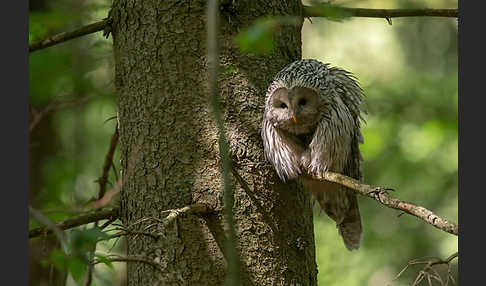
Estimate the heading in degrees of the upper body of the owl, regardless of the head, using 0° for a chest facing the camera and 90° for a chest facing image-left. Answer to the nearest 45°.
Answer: approximately 45°

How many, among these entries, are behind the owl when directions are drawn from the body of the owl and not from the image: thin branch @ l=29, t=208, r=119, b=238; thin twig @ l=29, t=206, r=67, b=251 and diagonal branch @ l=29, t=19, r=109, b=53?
0

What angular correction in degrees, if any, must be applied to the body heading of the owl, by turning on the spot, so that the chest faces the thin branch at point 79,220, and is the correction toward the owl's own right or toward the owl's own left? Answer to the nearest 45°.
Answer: approximately 45° to the owl's own right

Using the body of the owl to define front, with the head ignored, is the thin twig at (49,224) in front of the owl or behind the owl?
in front
